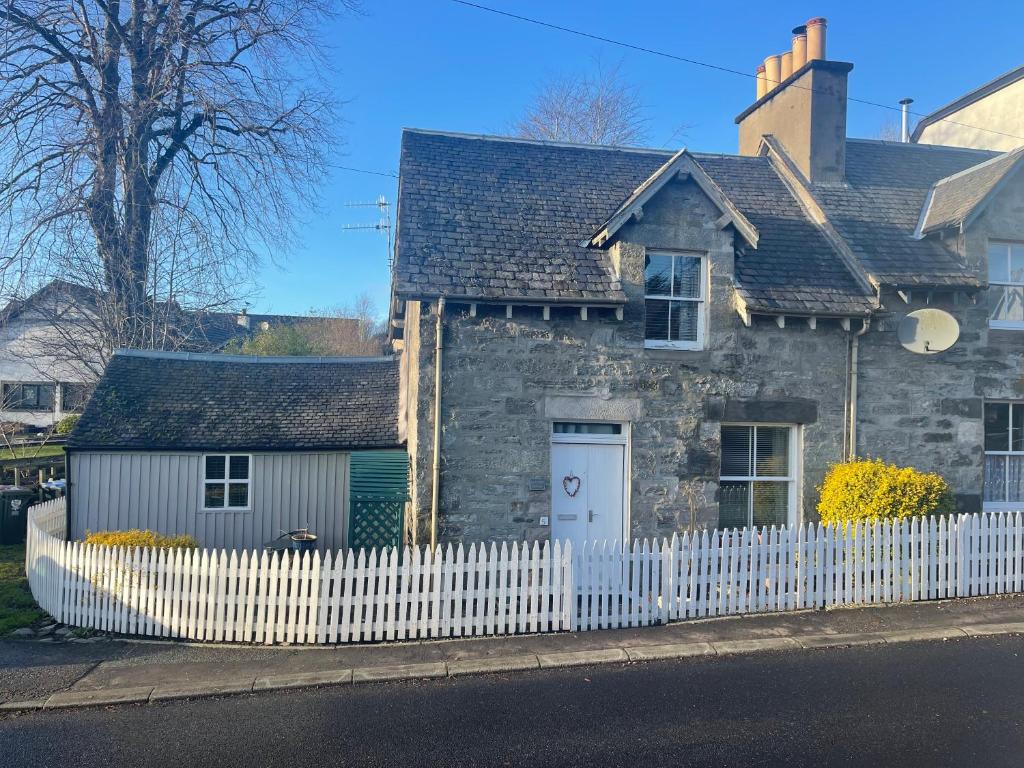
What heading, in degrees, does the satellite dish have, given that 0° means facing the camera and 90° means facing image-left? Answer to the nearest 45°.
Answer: approximately 0°

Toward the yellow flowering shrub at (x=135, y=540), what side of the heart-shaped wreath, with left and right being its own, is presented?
right

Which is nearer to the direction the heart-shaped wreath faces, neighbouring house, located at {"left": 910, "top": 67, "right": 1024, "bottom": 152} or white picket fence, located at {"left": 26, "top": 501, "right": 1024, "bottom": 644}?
the white picket fence

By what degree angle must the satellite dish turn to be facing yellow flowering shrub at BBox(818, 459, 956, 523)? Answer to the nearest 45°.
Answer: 0° — it already faces it

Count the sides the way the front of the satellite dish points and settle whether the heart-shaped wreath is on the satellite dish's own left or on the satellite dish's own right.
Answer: on the satellite dish's own right

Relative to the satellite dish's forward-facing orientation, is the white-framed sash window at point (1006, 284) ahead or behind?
behind
